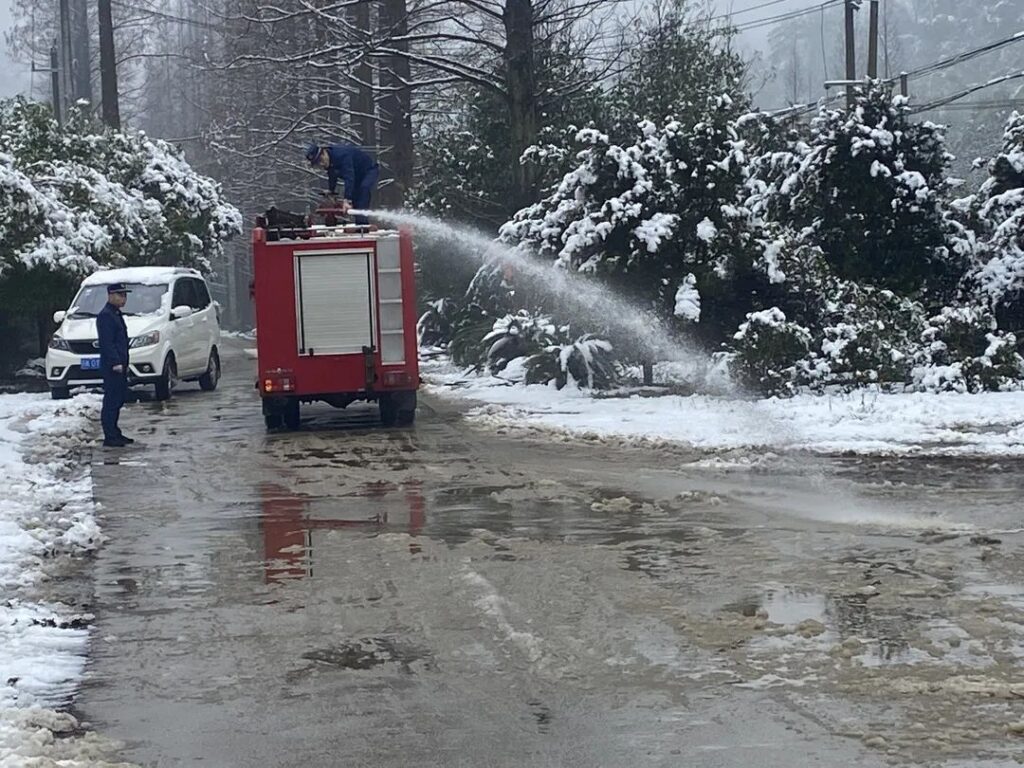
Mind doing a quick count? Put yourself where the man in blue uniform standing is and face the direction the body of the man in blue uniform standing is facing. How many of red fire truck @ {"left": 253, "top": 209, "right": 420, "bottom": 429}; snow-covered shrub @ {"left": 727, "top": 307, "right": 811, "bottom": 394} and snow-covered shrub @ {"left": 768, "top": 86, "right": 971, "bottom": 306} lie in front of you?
3

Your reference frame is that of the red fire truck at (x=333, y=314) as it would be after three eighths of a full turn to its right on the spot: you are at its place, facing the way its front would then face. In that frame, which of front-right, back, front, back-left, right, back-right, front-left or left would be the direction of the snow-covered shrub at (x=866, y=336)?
front-left

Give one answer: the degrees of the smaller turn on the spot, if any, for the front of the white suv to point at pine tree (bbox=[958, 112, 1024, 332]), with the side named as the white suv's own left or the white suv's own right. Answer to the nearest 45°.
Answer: approximately 90° to the white suv's own left

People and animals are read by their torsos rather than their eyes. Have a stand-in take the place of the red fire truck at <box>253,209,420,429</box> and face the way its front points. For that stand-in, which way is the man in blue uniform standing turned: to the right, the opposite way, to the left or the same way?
to the right

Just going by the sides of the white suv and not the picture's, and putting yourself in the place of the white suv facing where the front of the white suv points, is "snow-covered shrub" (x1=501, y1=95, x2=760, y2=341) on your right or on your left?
on your left

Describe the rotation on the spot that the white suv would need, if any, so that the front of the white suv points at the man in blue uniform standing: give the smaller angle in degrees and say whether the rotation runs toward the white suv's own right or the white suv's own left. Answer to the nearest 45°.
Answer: approximately 45° to the white suv's own left

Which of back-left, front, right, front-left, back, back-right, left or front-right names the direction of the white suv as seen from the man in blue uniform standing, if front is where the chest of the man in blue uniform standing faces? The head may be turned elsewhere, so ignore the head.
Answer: left

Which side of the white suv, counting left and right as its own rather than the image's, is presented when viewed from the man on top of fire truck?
left

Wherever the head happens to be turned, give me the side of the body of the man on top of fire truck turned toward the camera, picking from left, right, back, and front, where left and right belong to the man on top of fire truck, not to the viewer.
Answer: left

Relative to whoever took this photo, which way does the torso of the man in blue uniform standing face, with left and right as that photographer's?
facing to the right of the viewer

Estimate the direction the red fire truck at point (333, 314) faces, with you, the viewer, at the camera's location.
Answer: facing away from the viewer

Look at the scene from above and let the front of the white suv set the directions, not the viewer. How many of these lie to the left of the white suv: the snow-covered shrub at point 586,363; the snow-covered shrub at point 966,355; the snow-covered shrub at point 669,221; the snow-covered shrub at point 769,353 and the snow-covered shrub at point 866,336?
5
